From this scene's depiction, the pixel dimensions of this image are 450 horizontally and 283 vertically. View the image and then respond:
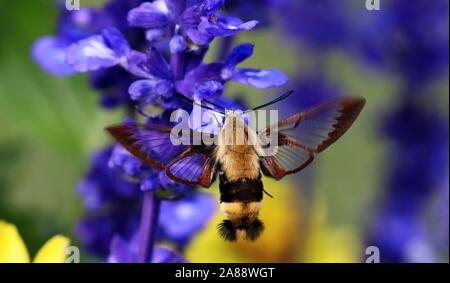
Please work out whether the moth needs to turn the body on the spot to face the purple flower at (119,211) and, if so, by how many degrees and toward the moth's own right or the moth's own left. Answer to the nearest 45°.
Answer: approximately 45° to the moth's own left

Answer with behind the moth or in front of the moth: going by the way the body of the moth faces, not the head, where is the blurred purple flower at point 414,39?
in front

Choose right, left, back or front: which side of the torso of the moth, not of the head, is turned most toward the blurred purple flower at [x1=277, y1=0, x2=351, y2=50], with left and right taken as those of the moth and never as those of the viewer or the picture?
front

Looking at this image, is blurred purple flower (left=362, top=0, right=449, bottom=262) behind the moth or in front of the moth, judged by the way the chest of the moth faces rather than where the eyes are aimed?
in front

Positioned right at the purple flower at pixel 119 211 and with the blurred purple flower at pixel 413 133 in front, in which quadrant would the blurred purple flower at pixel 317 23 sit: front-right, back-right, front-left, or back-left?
front-left

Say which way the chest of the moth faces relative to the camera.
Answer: away from the camera
